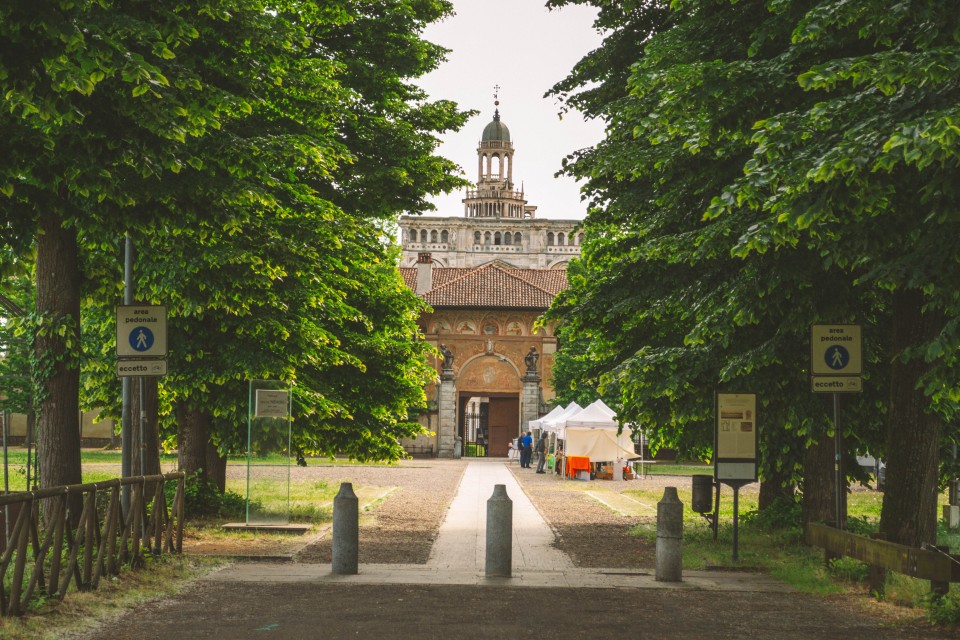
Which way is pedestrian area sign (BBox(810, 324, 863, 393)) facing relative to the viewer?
toward the camera

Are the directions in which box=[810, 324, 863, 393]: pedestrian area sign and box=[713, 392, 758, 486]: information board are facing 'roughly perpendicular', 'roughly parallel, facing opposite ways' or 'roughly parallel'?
roughly parallel

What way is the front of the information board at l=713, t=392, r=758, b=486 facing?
toward the camera

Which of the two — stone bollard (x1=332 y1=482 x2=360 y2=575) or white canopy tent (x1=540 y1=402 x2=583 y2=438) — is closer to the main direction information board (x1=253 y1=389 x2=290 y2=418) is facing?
the stone bollard

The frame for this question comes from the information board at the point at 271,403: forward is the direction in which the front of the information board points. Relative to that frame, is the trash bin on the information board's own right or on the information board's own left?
on the information board's own left

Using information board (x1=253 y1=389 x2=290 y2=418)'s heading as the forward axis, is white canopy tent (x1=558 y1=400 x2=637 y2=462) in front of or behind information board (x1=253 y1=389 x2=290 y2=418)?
behind

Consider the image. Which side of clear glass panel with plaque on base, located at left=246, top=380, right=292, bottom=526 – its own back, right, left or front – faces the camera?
front

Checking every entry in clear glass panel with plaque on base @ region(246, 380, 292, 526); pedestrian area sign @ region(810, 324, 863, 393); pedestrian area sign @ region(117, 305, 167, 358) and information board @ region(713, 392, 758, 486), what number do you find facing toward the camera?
4

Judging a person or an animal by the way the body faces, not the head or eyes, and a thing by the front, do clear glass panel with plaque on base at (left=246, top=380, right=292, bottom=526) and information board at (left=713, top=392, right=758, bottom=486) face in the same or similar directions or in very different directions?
same or similar directions

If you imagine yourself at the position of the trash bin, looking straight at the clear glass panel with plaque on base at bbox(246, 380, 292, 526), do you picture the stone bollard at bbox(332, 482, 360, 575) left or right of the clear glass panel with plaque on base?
left

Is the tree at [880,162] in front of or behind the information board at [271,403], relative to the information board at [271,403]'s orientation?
in front

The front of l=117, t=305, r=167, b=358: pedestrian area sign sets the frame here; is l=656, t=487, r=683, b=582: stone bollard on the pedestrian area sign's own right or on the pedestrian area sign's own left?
on the pedestrian area sign's own left

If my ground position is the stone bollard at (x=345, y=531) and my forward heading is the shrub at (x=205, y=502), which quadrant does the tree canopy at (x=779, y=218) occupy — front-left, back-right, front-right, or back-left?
back-right
